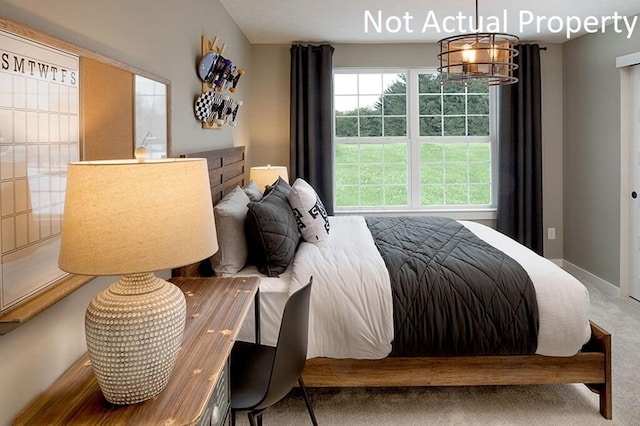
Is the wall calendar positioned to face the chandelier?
no

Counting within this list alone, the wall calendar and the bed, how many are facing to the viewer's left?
0

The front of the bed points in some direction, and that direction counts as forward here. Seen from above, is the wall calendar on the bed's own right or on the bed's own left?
on the bed's own right

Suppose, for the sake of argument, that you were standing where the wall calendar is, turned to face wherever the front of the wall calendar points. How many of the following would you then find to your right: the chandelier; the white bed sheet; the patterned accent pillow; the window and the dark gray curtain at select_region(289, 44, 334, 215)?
0

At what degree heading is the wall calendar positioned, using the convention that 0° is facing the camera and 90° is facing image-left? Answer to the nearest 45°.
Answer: approximately 315°

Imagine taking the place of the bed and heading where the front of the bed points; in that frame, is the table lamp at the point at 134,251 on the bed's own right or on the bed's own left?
on the bed's own right

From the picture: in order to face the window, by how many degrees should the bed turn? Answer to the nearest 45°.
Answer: approximately 90° to its left

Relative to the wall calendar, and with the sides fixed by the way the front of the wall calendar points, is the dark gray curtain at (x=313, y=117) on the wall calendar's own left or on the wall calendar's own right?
on the wall calendar's own left

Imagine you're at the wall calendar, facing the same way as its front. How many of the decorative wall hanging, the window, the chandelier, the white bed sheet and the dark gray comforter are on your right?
0

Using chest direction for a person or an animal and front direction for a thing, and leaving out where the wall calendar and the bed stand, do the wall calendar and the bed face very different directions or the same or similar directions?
same or similar directions

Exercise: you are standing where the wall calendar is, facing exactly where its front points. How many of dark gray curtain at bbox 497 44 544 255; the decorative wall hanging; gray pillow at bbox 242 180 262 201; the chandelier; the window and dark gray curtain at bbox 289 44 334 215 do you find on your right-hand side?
0

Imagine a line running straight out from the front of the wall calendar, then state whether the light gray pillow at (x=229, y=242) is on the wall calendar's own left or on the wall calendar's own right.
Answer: on the wall calendar's own left

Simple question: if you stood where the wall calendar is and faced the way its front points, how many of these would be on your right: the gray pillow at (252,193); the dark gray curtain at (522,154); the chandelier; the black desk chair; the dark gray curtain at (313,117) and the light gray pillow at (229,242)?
0

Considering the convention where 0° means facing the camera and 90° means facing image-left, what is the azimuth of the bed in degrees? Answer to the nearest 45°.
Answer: approximately 270°
